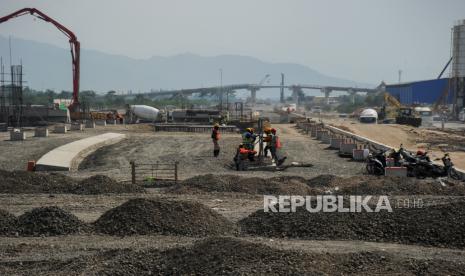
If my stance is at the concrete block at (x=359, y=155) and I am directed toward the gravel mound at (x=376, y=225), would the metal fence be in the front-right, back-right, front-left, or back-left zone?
front-right

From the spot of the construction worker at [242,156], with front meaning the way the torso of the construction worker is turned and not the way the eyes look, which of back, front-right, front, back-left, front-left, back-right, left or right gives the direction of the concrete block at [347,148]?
front-left

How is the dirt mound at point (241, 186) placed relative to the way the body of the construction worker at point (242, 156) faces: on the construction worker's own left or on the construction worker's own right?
on the construction worker's own right

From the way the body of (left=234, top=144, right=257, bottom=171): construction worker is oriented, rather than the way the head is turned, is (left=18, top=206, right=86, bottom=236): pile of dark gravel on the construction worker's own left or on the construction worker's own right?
on the construction worker's own right

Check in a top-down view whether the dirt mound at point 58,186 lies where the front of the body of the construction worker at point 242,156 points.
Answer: no

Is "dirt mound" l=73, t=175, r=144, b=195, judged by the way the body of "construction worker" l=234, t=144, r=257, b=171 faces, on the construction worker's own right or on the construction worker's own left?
on the construction worker's own right

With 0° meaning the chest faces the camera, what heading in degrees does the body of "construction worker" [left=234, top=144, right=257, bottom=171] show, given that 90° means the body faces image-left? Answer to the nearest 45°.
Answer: approximately 270°

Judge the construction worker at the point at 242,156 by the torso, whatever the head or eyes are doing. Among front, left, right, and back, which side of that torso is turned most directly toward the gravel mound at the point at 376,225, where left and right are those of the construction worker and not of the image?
right

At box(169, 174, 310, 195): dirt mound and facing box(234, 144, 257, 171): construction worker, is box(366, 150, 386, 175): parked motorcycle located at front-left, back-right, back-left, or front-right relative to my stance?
front-right

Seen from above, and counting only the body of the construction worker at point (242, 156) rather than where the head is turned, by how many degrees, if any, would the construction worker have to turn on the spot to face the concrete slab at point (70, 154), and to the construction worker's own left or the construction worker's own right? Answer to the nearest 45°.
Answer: approximately 135° to the construction worker's own left

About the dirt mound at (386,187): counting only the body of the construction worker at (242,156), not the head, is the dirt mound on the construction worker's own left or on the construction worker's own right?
on the construction worker's own right
